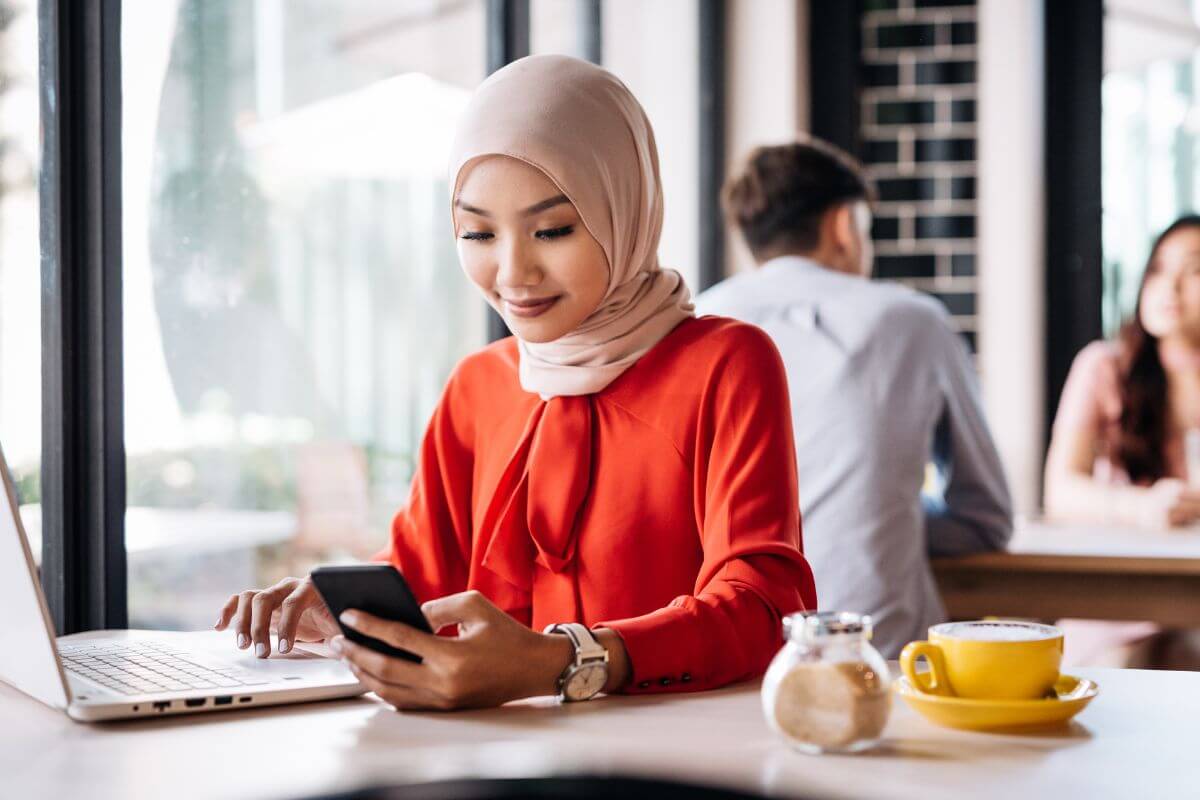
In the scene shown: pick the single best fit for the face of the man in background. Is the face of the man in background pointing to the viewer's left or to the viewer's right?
to the viewer's right

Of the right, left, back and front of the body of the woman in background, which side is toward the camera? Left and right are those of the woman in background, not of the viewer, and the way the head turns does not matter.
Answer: front

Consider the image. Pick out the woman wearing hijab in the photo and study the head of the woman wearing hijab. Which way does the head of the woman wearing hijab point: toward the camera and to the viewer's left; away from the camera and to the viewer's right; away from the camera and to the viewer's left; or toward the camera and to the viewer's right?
toward the camera and to the viewer's left

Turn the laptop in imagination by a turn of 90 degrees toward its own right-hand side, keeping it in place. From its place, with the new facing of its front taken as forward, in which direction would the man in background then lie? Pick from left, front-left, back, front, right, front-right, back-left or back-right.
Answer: left

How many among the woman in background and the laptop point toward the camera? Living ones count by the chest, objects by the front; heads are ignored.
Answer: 1

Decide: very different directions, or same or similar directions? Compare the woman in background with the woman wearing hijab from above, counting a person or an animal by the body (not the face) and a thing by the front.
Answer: same or similar directions

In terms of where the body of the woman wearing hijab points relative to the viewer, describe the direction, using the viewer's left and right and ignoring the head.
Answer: facing the viewer and to the left of the viewer

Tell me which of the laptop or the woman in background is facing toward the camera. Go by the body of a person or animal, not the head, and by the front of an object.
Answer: the woman in background

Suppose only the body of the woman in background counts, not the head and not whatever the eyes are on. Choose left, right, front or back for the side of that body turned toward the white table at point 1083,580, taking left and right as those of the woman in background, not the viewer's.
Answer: front

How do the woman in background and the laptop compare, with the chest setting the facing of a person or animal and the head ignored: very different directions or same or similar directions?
very different directions

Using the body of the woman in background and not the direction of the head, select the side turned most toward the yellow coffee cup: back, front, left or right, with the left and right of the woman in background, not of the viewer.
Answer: front
